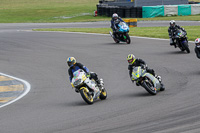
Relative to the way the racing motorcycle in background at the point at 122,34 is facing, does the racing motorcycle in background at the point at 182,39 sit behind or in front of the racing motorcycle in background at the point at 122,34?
in front

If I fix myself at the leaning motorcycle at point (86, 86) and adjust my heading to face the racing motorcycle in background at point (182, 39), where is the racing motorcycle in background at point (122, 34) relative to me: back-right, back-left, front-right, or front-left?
front-left

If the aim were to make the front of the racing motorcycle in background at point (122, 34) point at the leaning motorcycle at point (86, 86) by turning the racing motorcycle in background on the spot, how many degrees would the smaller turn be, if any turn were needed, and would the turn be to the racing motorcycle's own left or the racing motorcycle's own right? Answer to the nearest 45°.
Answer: approximately 45° to the racing motorcycle's own right

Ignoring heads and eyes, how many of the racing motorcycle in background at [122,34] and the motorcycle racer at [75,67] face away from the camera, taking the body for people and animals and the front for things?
0

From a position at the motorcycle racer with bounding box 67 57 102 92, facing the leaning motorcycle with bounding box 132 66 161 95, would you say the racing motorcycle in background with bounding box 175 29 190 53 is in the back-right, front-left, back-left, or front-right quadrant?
front-left

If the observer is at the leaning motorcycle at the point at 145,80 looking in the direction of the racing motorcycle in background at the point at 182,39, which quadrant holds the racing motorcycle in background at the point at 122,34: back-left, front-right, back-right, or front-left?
front-left

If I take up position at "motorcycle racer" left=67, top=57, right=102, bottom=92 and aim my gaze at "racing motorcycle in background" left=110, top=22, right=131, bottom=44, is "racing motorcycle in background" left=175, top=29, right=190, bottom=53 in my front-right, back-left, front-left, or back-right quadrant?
front-right

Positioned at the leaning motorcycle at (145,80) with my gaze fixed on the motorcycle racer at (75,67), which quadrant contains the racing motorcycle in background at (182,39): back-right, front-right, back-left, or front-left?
back-right

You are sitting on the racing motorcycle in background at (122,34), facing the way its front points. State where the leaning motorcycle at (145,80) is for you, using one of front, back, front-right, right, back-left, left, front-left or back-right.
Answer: front-right
